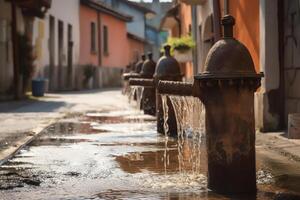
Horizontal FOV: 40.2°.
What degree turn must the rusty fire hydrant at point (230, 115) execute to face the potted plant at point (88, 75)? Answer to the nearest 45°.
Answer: approximately 90° to its right

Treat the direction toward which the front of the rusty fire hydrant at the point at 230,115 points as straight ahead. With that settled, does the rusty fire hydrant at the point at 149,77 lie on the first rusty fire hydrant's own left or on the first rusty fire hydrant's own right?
on the first rusty fire hydrant's own right

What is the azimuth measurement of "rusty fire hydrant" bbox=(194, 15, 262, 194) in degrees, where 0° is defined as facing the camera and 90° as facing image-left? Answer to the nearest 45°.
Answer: approximately 90°

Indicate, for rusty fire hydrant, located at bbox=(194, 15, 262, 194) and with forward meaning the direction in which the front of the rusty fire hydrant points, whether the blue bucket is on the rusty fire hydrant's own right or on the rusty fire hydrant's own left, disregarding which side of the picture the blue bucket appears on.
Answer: on the rusty fire hydrant's own right
